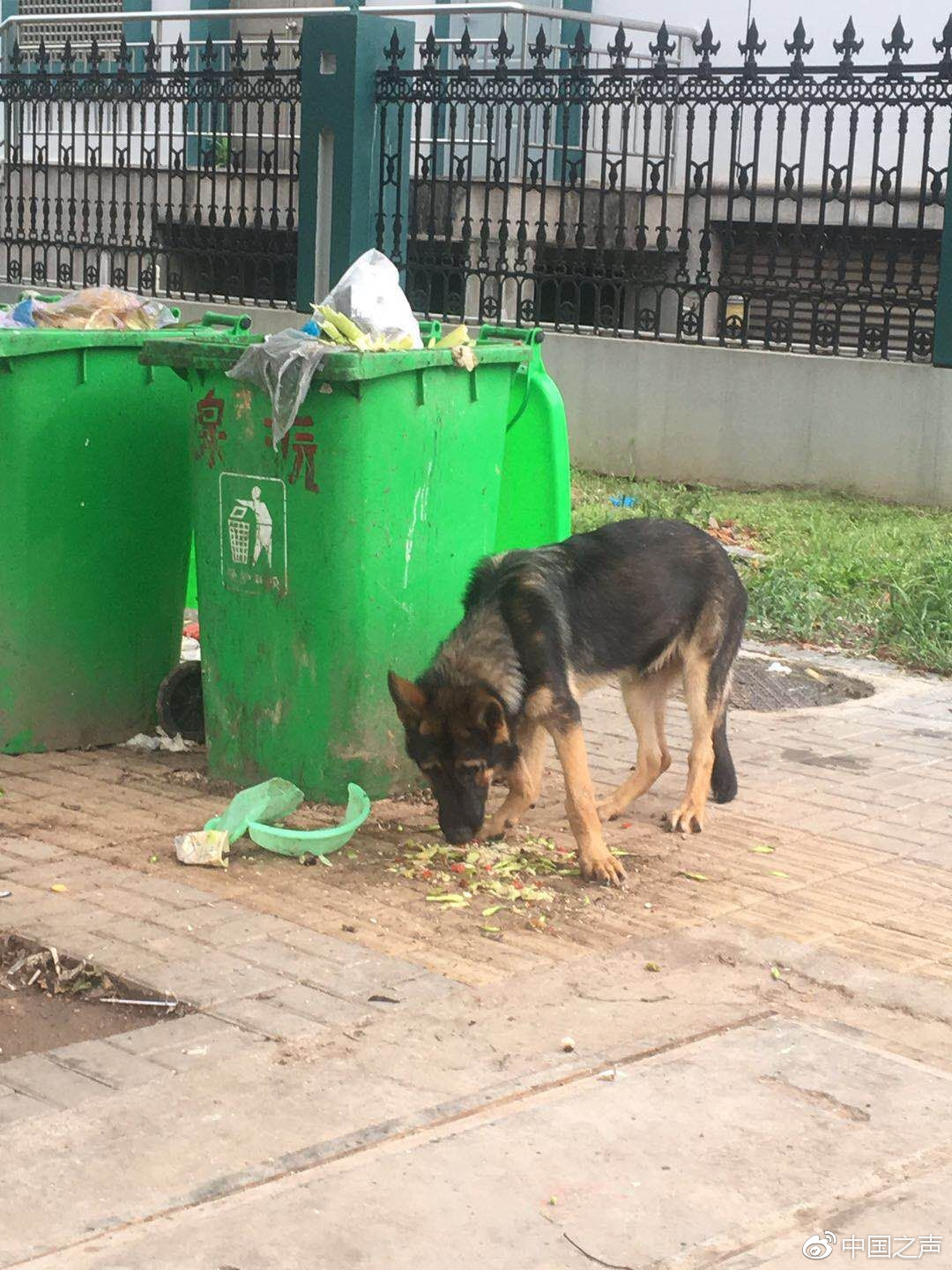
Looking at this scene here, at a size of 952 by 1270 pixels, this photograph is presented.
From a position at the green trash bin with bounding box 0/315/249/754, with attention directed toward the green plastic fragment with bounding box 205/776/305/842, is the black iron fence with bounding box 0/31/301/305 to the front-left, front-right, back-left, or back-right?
back-left

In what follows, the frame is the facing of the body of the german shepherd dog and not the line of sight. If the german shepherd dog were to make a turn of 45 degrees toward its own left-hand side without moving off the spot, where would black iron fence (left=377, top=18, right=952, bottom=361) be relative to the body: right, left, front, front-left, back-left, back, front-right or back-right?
back

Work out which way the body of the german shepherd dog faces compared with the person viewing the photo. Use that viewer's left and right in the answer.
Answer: facing the viewer and to the left of the viewer

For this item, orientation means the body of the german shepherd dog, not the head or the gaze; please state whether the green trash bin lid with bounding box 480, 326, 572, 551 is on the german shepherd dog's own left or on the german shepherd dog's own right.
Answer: on the german shepherd dog's own right

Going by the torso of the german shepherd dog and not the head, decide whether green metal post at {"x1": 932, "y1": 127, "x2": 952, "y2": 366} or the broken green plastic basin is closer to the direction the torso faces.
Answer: the broken green plastic basin

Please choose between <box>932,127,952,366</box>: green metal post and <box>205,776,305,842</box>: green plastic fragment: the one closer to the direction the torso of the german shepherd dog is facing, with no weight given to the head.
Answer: the green plastic fragment
